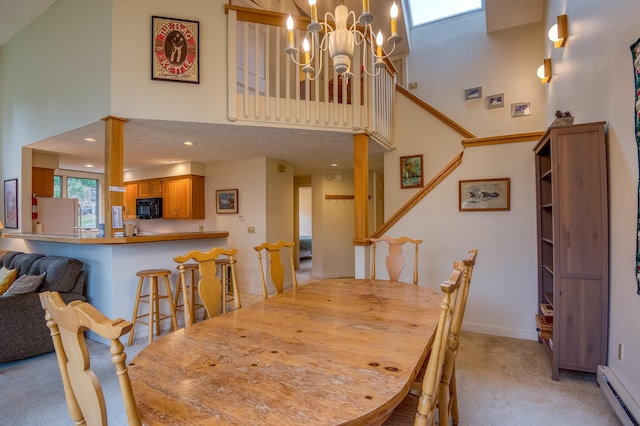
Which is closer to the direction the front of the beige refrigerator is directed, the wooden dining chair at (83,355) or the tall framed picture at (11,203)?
the wooden dining chair

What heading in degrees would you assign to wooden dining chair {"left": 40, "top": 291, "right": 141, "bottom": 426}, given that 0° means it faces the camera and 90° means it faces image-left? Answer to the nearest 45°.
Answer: approximately 225°

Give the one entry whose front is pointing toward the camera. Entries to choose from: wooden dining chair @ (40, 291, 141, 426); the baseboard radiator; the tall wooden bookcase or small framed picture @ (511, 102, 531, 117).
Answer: the small framed picture

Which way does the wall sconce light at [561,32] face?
to the viewer's left

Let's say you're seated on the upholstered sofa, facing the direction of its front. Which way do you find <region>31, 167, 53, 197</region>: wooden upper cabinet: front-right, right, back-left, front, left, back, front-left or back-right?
back-right
